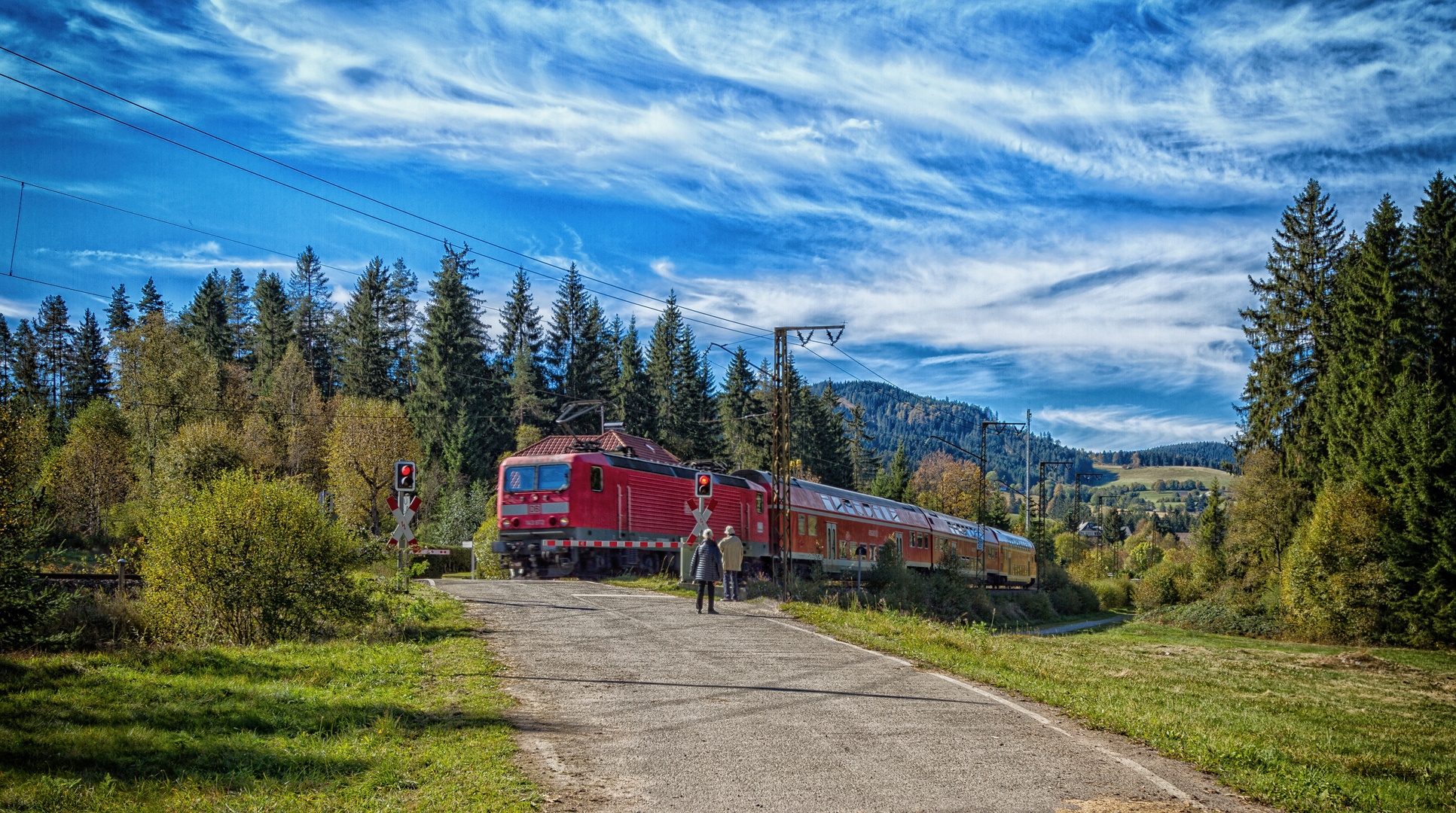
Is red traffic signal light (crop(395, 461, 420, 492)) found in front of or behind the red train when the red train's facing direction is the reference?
in front

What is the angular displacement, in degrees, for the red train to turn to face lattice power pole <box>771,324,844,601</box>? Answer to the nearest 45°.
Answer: approximately 90° to its left

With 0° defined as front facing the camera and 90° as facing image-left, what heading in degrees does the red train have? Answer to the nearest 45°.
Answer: approximately 45°

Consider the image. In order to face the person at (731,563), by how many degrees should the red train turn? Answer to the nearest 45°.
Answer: approximately 90° to its left

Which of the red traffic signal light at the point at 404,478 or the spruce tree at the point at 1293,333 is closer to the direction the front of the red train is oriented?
the red traffic signal light

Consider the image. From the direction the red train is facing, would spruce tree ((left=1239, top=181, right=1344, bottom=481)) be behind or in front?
behind

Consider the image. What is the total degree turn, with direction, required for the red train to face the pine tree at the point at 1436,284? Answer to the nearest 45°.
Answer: approximately 135° to its left

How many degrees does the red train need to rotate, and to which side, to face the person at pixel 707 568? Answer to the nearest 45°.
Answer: approximately 45° to its left

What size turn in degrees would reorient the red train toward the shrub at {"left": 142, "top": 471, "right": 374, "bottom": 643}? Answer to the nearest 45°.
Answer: approximately 45° to its left

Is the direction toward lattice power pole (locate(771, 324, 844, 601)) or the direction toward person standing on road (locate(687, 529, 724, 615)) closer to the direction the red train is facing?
the person standing on road

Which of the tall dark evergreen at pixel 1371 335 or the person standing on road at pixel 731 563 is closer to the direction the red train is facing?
the person standing on road

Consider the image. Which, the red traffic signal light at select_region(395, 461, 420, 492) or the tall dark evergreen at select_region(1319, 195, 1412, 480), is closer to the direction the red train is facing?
the red traffic signal light
